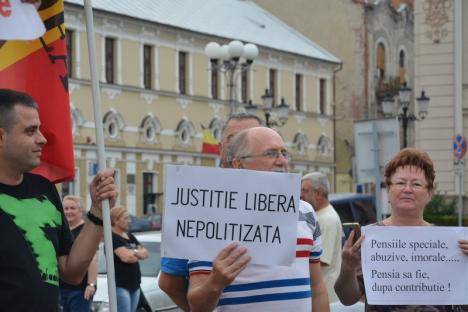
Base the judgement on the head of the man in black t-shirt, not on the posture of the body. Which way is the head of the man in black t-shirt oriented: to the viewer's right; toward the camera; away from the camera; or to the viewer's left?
to the viewer's right

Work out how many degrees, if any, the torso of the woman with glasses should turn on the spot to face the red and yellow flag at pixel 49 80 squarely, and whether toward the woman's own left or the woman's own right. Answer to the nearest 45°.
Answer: approximately 90° to the woman's own right

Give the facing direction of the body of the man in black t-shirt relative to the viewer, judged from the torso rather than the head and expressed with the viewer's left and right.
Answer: facing the viewer and to the right of the viewer

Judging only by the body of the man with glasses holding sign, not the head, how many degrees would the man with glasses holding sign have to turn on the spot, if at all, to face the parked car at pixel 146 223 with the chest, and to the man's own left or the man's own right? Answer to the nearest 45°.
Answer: approximately 135° to the man's own left

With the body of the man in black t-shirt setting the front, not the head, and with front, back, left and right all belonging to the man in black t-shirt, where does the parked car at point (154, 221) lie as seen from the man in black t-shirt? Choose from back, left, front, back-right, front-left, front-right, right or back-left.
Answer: back-left

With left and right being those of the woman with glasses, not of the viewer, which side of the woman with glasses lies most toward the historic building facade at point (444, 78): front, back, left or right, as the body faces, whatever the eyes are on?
back

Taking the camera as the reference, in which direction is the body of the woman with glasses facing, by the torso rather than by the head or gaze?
toward the camera

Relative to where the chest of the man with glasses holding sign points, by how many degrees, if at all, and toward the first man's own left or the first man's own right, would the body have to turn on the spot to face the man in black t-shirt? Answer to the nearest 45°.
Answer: approximately 135° to the first man's own right

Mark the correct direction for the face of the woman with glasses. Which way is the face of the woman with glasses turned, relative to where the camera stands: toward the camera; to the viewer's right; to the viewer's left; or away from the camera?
toward the camera

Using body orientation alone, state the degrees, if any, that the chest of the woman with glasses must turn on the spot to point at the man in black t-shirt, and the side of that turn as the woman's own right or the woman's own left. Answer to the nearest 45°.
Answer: approximately 45° to the woman's own right

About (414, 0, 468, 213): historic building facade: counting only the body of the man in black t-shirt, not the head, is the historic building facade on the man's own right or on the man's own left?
on the man's own left

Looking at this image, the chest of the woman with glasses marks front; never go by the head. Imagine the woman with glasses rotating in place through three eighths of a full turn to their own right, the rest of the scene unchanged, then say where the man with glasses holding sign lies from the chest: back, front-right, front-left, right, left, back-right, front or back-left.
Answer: left
